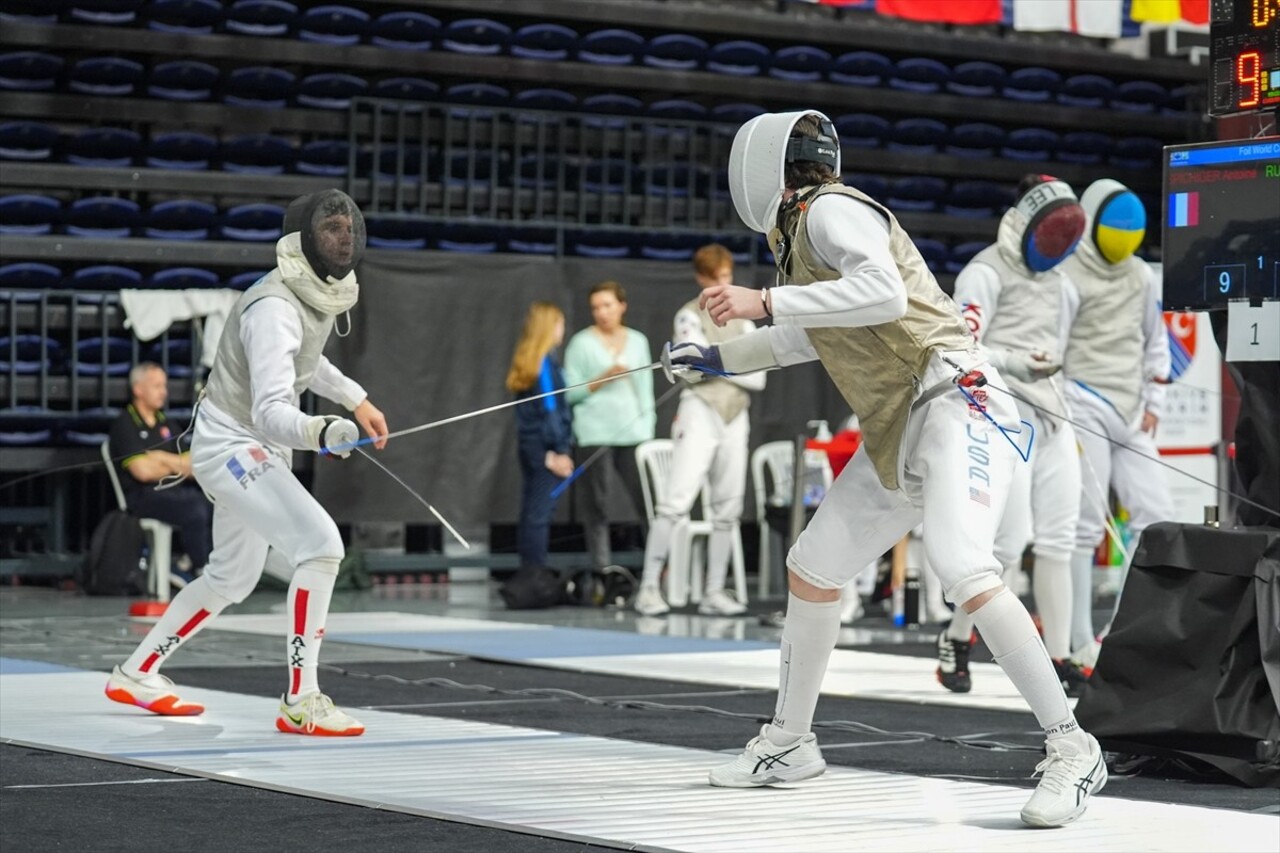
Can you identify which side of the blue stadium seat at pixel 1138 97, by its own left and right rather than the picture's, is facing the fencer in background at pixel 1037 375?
front

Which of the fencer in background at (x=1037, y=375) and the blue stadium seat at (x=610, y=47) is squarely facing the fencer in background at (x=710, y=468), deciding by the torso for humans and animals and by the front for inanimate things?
the blue stadium seat

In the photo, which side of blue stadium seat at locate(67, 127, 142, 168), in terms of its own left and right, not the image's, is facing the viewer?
front

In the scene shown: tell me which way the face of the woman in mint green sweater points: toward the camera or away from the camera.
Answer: toward the camera

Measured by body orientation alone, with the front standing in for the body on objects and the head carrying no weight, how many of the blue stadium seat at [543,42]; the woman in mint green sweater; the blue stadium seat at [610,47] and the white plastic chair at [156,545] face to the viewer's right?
1

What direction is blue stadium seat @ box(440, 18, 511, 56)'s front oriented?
toward the camera

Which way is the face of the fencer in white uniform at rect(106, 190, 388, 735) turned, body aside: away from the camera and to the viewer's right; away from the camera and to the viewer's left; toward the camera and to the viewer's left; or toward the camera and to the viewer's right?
toward the camera and to the viewer's right

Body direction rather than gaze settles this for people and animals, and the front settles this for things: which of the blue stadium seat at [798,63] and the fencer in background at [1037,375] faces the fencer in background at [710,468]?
the blue stadium seat

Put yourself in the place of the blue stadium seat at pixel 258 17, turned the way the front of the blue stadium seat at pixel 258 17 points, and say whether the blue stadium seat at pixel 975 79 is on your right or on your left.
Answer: on your left

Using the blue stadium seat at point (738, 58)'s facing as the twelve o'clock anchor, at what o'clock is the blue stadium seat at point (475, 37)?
the blue stadium seat at point (475, 37) is roughly at 2 o'clock from the blue stadium seat at point (738, 58).

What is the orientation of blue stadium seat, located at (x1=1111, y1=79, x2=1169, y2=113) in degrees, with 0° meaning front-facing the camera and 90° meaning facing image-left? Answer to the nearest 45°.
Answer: approximately 0°
